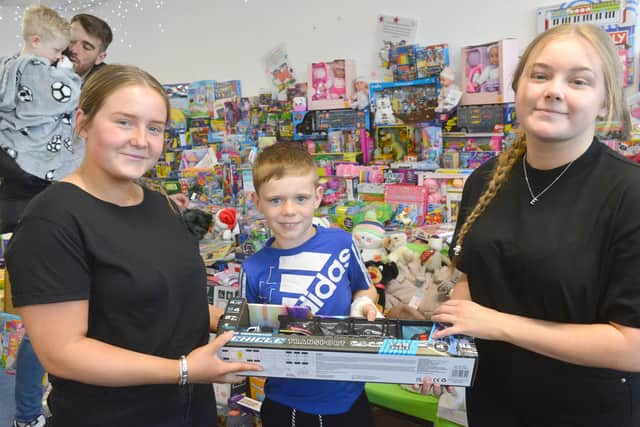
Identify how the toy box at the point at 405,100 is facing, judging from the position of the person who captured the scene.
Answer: facing the viewer

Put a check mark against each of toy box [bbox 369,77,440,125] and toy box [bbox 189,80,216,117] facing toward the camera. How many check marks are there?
2

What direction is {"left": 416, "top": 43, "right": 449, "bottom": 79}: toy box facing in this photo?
toward the camera

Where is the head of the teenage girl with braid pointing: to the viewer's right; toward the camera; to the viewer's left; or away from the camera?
toward the camera

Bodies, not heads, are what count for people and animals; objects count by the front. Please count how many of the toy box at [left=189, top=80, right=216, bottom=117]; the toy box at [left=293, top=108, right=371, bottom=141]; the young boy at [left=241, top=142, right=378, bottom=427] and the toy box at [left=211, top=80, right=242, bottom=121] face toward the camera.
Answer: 4

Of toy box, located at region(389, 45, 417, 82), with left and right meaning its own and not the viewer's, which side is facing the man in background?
right

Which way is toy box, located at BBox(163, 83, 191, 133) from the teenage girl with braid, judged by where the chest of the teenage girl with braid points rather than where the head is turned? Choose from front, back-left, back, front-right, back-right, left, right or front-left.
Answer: right

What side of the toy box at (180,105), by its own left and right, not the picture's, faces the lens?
front

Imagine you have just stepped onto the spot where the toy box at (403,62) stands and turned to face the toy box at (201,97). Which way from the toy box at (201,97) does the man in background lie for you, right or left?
left

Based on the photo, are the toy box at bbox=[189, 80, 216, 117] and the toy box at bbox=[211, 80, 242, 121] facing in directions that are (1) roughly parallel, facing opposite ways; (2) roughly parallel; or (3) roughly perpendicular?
roughly parallel
